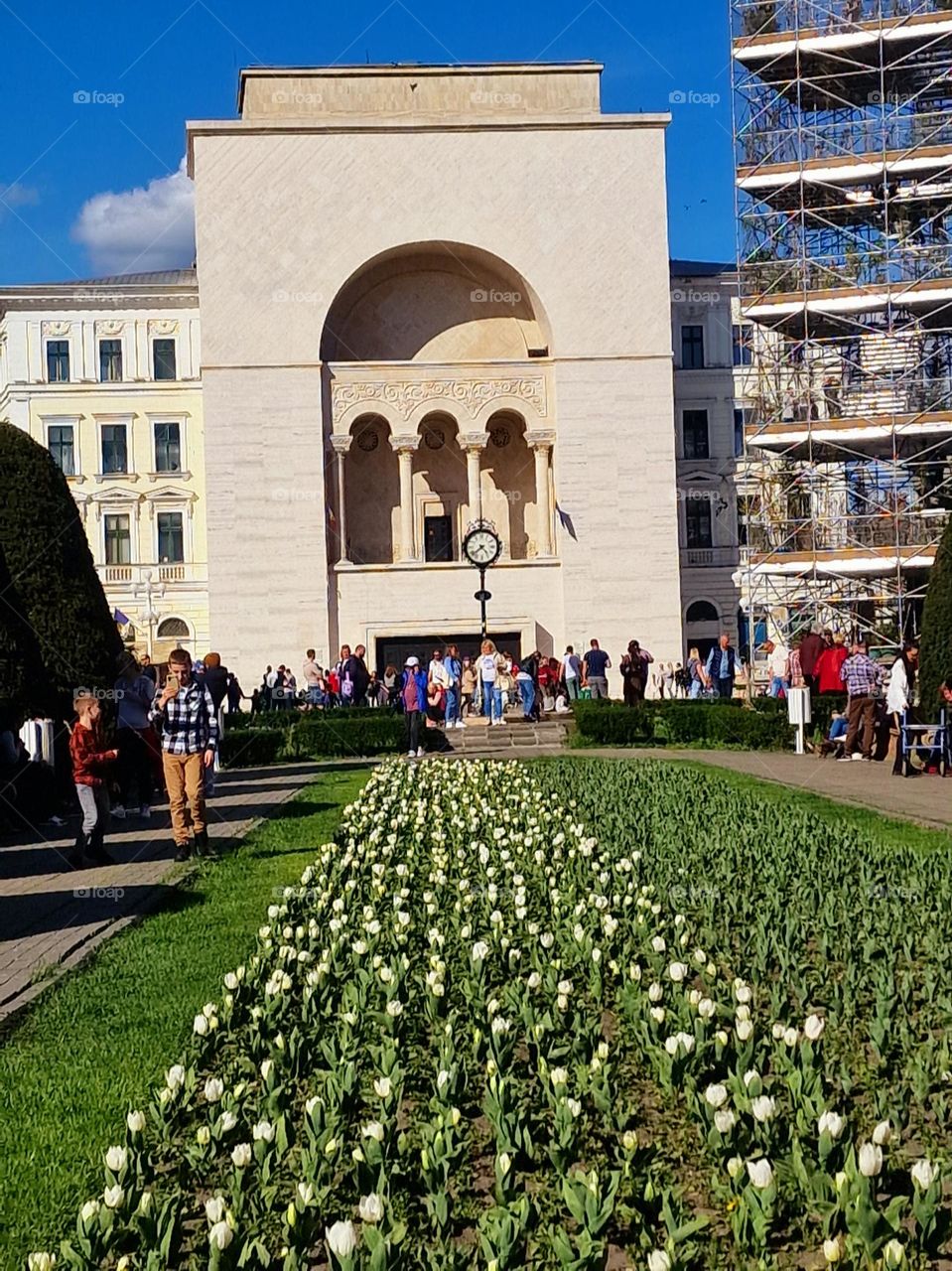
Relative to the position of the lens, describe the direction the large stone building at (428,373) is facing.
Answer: facing the viewer

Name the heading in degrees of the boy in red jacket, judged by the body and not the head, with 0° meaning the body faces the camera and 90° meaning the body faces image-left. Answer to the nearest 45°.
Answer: approximately 270°

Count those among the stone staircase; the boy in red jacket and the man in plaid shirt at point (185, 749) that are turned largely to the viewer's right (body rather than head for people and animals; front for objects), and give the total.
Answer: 1

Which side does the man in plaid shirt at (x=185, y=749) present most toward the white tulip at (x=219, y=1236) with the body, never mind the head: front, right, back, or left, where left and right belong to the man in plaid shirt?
front

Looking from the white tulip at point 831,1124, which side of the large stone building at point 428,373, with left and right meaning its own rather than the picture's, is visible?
front

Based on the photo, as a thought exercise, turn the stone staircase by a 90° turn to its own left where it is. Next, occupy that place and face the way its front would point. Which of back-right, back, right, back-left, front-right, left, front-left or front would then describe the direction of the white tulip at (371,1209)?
right

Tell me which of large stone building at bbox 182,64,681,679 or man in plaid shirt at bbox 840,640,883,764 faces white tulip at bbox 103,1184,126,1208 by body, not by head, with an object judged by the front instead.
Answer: the large stone building

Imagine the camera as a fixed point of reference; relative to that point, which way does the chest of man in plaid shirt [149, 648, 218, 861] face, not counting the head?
toward the camera

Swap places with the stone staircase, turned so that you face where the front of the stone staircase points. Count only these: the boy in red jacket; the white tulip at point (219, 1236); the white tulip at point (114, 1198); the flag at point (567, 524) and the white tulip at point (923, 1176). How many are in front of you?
4

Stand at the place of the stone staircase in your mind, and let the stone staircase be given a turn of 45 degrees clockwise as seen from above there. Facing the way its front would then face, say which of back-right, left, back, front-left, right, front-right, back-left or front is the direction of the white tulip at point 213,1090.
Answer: front-left
